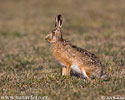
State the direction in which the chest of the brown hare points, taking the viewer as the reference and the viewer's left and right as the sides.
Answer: facing to the left of the viewer
